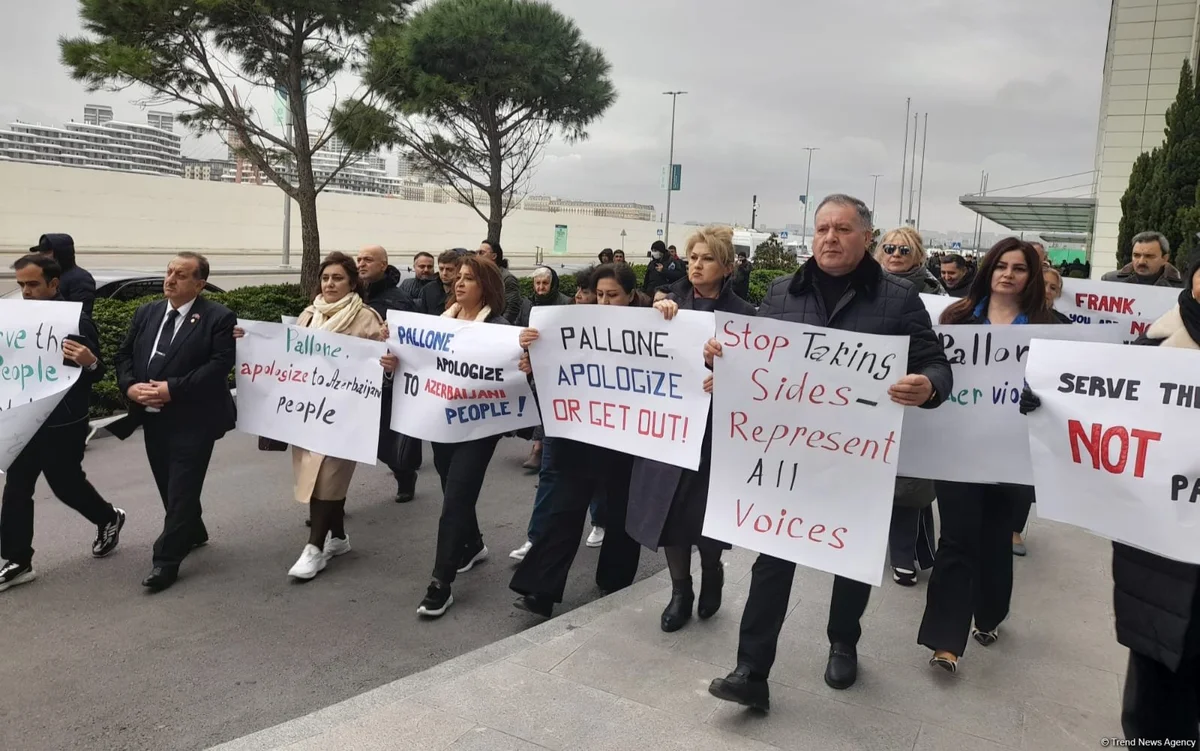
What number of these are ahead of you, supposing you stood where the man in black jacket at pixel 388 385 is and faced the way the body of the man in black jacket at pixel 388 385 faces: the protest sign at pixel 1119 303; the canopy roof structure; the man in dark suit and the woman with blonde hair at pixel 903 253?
1

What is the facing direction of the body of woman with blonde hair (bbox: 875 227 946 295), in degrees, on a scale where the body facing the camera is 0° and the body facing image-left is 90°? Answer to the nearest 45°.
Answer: approximately 45°

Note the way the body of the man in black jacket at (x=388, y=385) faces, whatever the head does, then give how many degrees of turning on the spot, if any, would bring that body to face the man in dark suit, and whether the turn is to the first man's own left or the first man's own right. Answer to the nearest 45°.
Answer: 0° — they already face them

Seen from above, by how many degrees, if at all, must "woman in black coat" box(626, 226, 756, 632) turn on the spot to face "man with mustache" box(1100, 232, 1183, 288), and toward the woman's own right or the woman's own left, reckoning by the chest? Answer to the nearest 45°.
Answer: approximately 180°

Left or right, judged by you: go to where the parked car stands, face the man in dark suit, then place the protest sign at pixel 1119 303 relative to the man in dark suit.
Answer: left

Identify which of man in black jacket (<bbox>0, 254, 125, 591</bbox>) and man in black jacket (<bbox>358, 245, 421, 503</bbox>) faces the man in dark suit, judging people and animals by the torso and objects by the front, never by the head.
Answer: man in black jacket (<bbox>358, 245, 421, 503</bbox>)

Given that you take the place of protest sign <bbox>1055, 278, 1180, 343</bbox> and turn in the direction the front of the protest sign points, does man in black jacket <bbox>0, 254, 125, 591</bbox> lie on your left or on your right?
on your right

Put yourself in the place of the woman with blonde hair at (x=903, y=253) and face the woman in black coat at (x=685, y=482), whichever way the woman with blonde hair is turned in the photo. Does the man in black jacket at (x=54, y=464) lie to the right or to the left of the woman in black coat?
right

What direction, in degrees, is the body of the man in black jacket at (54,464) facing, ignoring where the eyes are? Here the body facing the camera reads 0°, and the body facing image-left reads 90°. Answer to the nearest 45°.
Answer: approximately 45°

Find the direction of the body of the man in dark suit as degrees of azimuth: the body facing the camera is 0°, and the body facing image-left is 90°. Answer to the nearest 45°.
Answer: approximately 45°

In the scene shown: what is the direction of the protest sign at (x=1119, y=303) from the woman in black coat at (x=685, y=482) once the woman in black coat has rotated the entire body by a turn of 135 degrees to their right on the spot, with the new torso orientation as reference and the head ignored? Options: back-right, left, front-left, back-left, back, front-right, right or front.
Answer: front-right
